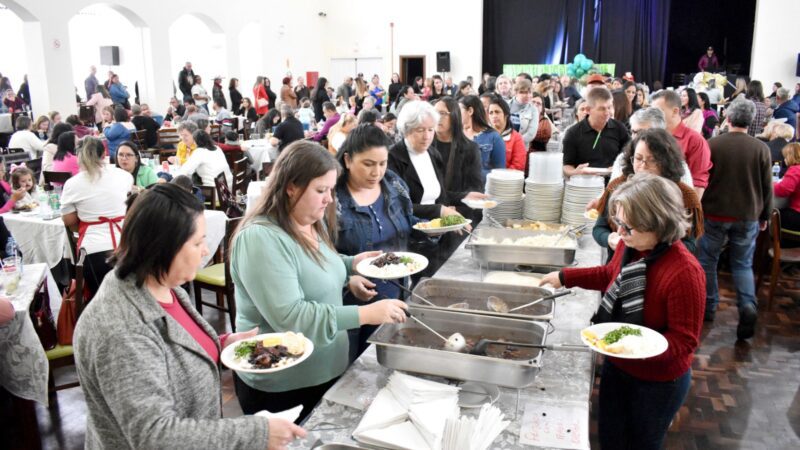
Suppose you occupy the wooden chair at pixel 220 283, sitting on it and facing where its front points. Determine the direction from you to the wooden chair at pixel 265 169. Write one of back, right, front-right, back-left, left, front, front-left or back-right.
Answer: right

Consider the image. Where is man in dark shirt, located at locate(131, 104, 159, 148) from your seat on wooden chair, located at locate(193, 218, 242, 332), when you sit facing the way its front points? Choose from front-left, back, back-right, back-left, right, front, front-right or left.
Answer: right

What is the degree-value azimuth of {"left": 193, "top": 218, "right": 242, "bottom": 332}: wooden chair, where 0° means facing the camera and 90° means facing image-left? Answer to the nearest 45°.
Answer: approximately 90°

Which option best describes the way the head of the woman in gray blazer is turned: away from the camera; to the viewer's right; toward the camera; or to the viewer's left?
to the viewer's right

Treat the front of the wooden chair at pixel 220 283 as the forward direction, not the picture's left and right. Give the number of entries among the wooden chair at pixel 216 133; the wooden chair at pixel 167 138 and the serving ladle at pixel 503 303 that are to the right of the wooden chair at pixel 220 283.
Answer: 2

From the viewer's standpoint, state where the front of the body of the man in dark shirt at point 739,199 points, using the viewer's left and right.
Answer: facing away from the viewer

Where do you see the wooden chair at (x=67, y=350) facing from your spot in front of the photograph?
facing to the left of the viewer

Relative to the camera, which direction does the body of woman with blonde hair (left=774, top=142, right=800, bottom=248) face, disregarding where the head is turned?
to the viewer's left

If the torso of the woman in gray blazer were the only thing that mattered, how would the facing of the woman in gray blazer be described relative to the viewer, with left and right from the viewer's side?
facing to the right of the viewer

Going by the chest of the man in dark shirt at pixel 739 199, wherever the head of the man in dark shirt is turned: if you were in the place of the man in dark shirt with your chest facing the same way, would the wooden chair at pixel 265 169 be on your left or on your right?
on your left

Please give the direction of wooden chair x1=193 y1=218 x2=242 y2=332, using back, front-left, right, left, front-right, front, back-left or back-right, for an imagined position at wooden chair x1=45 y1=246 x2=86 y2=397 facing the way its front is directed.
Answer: back-right
